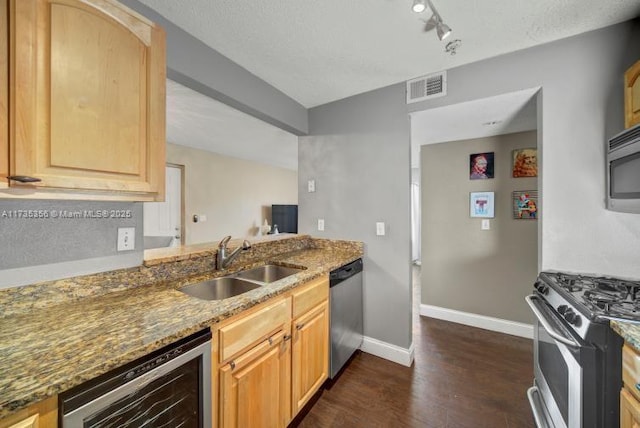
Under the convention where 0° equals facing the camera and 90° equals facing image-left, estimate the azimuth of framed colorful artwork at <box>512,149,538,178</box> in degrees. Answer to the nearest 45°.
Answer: approximately 0°

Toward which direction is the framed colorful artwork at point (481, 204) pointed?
toward the camera

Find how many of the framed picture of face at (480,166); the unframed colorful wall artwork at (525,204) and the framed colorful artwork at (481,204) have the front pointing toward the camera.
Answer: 3

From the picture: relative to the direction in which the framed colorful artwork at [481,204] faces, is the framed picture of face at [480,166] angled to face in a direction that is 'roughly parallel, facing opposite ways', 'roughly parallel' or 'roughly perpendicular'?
roughly parallel

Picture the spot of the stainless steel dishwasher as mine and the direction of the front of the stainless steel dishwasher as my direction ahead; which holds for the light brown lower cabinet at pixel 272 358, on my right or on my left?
on my right

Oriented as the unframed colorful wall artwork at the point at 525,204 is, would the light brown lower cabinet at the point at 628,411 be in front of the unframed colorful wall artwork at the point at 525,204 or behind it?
in front

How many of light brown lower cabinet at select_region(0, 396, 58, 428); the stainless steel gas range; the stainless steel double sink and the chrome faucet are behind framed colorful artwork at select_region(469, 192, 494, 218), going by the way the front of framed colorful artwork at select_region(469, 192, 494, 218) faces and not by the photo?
0

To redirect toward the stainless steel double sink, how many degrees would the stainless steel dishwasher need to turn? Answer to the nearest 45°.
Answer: approximately 90° to its right

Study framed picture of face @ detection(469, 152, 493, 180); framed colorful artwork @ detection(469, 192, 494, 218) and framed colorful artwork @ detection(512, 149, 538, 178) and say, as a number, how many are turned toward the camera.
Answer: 3

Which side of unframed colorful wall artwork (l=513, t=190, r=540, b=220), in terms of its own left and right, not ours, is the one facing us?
front

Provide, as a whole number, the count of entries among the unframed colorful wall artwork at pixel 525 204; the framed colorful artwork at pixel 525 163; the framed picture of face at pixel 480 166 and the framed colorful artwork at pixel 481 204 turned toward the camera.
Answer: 4

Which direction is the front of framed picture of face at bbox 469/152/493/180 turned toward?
toward the camera

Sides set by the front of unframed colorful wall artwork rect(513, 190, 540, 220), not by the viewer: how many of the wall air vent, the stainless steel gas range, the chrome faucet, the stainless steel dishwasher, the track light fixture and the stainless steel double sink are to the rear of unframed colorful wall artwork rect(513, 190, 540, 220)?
0

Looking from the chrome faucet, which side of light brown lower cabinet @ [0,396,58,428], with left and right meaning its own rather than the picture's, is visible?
left

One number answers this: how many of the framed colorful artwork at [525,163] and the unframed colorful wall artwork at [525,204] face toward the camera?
2

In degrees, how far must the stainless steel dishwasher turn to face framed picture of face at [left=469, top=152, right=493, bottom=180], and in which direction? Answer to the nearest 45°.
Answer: approximately 90° to its left

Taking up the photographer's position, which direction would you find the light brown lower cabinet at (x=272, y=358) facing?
facing the viewer and to the right of the viewer

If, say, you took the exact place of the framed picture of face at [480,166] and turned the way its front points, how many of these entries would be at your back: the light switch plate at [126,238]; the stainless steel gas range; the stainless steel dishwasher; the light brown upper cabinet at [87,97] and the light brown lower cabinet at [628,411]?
0

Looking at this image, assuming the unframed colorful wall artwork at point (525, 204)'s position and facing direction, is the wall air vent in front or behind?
in front
